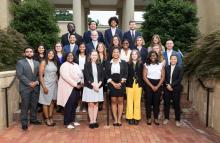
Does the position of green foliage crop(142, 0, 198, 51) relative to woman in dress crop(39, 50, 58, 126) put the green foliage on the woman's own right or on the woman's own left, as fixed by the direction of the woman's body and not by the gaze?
on the woman's own left

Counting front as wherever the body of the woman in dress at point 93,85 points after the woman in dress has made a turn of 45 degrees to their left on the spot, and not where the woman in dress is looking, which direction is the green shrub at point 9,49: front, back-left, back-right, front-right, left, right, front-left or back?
back

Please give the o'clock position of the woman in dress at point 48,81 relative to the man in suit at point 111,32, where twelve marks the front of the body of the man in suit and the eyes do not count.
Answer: The woman in dress is roughly at 2 o'clock from the man in suit.

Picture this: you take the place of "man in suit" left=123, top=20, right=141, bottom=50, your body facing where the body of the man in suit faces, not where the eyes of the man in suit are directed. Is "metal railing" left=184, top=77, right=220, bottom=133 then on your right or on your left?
on your left

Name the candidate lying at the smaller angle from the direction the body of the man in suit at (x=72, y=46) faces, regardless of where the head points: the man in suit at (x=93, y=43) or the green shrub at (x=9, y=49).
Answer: the man in suit

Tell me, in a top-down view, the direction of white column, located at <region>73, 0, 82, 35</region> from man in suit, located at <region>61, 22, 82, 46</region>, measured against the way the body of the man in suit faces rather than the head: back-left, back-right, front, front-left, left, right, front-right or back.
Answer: back

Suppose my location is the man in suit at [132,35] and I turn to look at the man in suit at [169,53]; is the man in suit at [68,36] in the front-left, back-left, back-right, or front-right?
back-right

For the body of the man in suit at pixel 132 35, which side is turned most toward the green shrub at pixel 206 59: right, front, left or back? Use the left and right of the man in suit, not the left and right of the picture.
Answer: left
